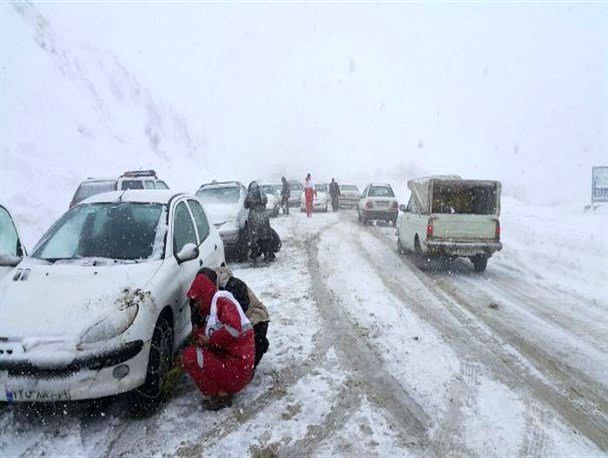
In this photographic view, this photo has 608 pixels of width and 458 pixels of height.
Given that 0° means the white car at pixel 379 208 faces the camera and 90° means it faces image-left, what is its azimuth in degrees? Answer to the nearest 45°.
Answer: approximately 180°

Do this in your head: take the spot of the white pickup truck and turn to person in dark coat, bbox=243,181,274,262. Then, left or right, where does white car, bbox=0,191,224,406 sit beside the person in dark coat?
left

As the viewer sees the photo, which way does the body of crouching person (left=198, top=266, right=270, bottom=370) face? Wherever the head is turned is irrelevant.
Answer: to the viewer's left

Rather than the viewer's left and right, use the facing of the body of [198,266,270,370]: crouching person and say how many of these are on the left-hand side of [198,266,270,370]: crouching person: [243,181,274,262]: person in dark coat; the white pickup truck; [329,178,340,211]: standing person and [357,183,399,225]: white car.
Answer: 0

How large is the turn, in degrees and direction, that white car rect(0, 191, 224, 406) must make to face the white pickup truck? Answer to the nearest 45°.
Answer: approximately 180°

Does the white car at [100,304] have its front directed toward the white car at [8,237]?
no

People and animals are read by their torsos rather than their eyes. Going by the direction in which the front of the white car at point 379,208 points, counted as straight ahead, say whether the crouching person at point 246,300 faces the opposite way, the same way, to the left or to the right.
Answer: to the left

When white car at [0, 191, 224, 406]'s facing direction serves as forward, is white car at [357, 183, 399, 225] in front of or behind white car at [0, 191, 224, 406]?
behind

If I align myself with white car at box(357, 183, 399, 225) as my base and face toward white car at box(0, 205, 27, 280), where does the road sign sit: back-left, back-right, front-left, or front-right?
back-left

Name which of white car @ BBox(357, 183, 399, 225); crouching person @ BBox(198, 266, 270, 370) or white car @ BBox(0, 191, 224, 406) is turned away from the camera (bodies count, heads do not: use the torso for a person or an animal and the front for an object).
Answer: white car @ BBox(357, 183, 399, 225)

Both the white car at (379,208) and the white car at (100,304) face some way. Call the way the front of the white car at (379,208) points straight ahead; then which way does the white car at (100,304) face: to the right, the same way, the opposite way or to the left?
the opposite way

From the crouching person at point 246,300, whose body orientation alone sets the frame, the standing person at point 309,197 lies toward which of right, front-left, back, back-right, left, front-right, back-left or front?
right

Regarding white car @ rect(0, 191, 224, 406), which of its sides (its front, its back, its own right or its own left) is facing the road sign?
back

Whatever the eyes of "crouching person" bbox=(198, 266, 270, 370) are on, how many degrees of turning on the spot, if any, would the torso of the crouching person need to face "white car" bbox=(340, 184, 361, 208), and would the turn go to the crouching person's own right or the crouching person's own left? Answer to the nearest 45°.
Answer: approximately 90° to the crouching person's own right

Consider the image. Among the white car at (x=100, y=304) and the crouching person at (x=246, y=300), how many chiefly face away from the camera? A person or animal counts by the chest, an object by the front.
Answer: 0

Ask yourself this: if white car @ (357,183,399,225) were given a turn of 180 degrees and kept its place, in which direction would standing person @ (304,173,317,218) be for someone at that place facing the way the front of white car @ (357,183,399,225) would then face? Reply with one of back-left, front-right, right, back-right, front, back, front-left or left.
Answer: back-right

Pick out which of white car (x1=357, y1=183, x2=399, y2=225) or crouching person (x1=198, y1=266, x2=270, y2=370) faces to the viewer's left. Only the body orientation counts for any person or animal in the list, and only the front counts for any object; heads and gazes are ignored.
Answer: the crouching person

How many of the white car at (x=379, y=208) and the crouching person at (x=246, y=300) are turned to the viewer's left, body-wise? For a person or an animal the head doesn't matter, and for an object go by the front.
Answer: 1

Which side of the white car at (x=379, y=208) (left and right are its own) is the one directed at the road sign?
right

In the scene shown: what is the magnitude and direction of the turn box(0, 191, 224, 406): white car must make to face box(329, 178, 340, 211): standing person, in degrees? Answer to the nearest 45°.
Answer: approximately 180°

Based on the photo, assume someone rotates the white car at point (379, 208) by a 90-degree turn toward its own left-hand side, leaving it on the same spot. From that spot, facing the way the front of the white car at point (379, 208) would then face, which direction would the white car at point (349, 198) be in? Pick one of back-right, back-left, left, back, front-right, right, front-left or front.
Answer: right
